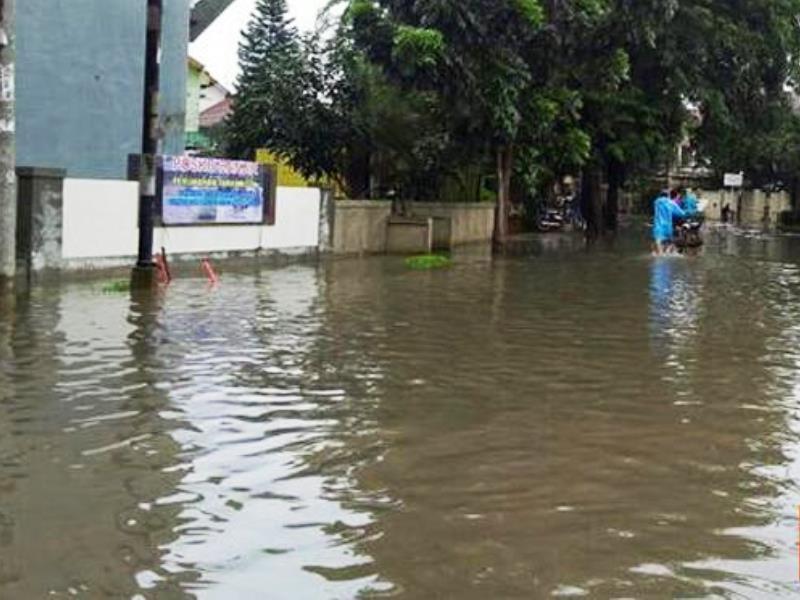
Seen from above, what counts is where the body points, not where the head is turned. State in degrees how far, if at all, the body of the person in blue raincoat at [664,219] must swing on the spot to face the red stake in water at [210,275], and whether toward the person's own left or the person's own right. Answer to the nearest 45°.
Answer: approximately 180°

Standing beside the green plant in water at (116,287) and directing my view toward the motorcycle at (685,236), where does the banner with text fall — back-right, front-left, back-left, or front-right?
front-left

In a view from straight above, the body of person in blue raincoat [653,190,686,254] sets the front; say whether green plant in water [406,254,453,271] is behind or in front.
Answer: behind

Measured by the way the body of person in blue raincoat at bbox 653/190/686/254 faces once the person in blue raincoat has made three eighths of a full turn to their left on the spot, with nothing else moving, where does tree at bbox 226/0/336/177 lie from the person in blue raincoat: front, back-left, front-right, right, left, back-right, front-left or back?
front

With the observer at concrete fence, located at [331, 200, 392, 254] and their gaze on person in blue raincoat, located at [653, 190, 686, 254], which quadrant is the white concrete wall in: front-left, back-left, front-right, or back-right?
back-right

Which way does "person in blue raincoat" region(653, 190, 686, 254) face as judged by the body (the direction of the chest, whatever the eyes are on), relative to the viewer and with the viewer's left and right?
facing away from the viewer and to the right of the viewer

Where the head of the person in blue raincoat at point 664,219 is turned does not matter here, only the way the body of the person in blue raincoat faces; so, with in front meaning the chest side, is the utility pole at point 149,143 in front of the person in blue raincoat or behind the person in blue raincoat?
behind

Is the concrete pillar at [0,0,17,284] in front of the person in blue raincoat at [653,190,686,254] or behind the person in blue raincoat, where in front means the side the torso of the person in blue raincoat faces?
behind
